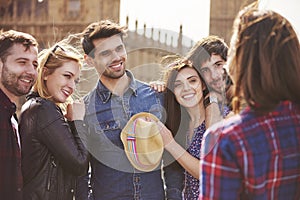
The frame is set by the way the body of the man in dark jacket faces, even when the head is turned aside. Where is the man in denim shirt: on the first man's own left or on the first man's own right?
on the first man's own left

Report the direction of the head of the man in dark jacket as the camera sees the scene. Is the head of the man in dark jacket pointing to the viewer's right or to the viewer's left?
to the viewer's right

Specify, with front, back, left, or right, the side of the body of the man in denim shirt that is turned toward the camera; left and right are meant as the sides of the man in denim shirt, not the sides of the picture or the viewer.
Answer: front

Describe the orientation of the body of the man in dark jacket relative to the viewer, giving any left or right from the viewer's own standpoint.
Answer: facing the viewer and to the right of the viewer

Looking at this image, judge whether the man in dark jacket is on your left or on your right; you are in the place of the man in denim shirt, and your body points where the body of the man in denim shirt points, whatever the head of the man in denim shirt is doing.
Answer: on your right

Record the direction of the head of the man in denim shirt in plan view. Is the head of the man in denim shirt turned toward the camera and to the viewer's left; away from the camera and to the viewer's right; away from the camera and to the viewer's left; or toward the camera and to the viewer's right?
toward the camera and to the viewer's right

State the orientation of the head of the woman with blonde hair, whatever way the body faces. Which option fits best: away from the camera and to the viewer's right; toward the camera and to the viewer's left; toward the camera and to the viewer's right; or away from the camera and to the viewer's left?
toward the camera and to the viewer's right
